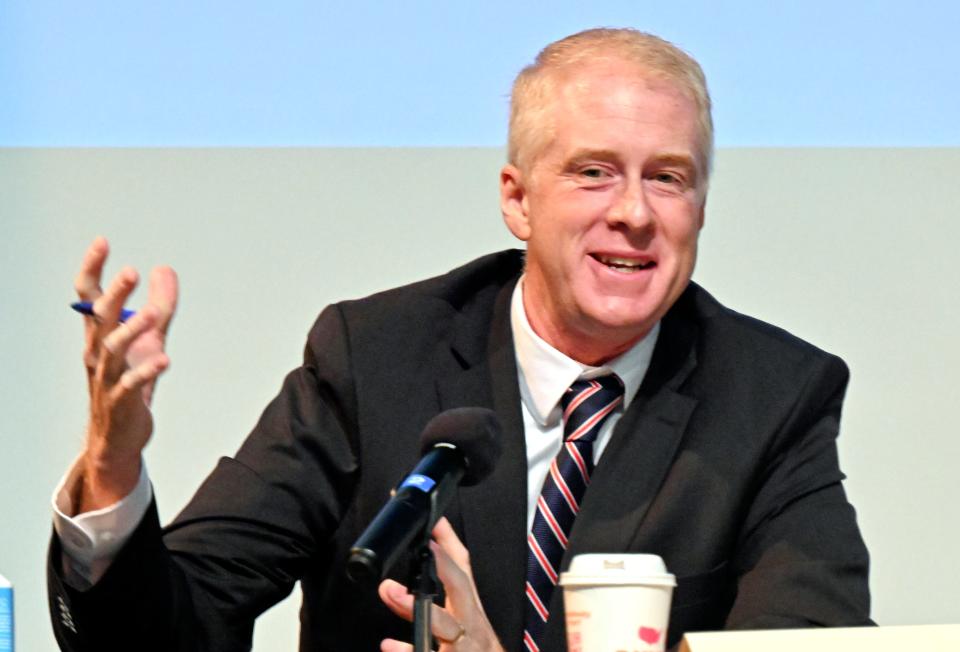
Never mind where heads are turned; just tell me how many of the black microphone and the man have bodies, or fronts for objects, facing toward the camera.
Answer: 1

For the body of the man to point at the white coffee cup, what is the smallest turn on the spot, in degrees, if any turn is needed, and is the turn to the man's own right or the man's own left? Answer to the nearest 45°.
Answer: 0° — they already face it

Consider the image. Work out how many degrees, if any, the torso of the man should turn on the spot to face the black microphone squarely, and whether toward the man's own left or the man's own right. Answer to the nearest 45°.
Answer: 0° — they already face it

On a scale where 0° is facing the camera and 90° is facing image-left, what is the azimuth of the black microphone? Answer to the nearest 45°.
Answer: approximately 225°

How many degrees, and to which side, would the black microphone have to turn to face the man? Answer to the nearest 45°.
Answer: approximately 45° to its left
